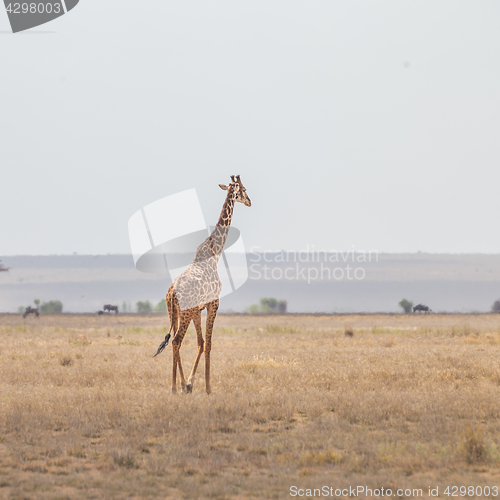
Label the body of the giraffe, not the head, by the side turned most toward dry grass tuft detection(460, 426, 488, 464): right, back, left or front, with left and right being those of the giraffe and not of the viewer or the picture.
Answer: right

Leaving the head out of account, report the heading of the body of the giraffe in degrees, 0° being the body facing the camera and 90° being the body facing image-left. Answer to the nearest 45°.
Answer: approximately 225°
